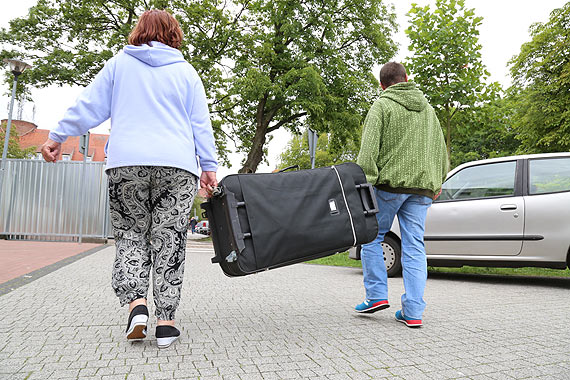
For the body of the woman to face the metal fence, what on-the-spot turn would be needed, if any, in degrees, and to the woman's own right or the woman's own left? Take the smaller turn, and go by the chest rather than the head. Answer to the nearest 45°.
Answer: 0° — they already face it

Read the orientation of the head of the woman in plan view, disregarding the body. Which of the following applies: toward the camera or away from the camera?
away from the camera

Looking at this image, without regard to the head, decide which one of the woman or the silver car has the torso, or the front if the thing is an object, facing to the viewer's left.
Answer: the silver car

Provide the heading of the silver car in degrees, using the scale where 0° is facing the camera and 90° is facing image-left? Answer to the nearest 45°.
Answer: approximately 90°

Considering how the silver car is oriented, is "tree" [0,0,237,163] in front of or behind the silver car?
in front

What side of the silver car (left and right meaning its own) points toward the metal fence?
front

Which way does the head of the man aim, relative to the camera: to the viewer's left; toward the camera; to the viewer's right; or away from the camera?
away from the camera

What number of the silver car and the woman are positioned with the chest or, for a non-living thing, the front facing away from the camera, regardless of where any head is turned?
1

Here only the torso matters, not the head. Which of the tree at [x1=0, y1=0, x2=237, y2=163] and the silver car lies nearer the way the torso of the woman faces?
the tree

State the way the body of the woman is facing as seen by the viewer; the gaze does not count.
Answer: away from the camera

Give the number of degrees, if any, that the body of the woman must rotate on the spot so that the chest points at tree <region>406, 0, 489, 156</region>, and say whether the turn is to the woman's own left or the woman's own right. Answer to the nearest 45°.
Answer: approximately 45° to the woman's own right

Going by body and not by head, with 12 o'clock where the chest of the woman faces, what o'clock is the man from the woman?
The man is roughly at 3 o'clock from the woman.

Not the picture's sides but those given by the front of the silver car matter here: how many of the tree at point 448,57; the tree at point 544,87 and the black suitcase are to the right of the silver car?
2
